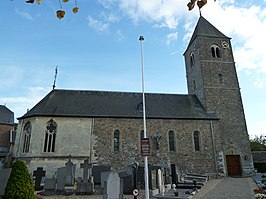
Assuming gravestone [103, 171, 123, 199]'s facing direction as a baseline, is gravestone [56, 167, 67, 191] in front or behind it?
behind

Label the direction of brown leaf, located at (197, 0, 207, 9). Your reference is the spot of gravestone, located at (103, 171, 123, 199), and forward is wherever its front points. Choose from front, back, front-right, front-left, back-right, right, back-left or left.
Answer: front

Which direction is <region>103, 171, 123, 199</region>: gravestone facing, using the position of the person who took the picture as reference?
facing the viewer

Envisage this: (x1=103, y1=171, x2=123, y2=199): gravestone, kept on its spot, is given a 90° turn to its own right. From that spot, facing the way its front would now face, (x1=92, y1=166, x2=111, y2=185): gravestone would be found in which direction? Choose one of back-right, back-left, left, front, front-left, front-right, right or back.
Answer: right

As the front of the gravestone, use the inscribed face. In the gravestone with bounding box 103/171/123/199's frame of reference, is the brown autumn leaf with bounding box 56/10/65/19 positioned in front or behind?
in front

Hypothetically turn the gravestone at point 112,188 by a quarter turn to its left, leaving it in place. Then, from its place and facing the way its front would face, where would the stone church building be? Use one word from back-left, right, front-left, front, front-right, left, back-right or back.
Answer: left

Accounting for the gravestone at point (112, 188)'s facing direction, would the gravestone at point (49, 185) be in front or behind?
behind

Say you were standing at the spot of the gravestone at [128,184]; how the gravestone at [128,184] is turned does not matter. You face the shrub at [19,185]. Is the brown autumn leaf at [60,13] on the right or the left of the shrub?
left

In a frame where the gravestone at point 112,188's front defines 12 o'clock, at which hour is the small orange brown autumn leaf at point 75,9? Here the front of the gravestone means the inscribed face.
The small orange brown autumn leaf is roughly at 12 o'clock from the gravestone.
